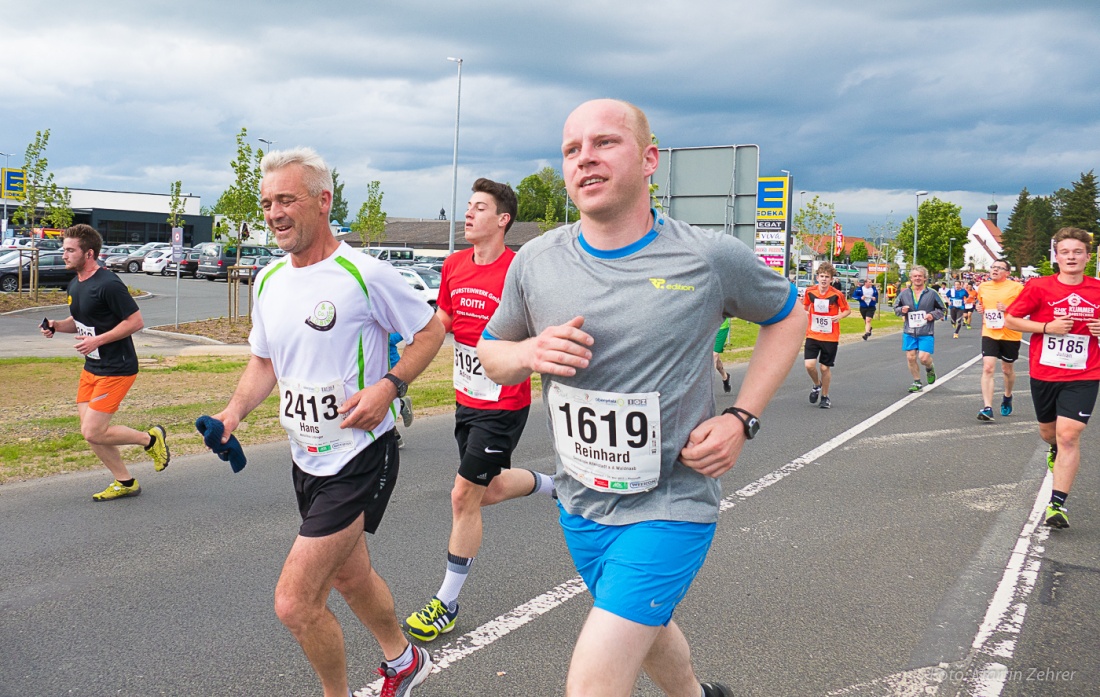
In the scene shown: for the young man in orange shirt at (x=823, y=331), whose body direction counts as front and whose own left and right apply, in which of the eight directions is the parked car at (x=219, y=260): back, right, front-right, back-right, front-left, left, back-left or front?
back-right

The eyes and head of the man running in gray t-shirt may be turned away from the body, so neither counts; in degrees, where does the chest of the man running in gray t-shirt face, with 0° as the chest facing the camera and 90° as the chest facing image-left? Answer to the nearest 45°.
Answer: approximately 45°

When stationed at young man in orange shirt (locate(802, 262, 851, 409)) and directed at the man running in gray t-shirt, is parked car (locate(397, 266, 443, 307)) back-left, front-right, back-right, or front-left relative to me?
back-right

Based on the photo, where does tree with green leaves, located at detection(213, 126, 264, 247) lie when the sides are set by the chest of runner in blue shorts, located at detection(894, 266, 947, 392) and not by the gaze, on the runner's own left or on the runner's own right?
on the runner's own right

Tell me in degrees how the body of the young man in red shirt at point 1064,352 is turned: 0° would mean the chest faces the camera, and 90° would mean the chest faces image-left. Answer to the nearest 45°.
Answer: approximately 0°

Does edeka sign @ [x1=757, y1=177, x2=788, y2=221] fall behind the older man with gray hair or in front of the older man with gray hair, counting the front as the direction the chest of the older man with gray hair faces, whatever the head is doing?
behind

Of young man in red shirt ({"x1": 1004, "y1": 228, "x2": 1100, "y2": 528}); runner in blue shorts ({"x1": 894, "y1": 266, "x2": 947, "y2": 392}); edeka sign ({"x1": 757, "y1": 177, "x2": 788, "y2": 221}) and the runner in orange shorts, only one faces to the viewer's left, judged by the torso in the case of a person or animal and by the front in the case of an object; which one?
the runner in orange shorts

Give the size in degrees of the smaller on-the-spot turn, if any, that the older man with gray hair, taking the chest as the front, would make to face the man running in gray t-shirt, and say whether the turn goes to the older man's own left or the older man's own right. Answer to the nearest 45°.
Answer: approximately 90° to the older man's own left
